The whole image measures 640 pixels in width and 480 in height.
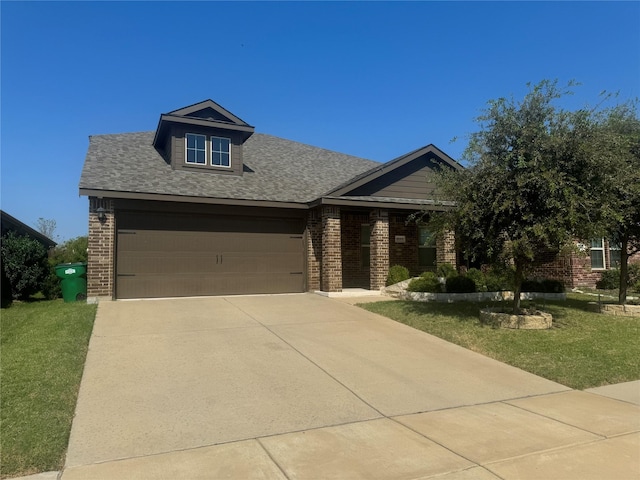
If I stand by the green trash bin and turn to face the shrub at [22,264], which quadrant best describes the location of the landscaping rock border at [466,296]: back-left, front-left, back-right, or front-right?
back-right

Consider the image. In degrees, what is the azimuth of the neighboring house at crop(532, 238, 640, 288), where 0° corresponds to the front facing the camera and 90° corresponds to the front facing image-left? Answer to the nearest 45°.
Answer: approximately 0°

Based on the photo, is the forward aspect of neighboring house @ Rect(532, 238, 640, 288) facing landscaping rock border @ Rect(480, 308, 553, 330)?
yes

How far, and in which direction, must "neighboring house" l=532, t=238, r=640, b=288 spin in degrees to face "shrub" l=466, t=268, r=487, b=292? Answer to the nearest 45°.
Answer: approximately 45° to its right

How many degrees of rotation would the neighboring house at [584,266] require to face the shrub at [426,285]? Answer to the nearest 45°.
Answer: approximately 45° to its right

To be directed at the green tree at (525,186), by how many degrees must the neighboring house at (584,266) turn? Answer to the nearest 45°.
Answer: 0° — it already faces it

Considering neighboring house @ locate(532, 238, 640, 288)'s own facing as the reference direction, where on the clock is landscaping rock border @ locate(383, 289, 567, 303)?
The landscaping rock border is roughly at 1 o'clock from the neighboring house.
